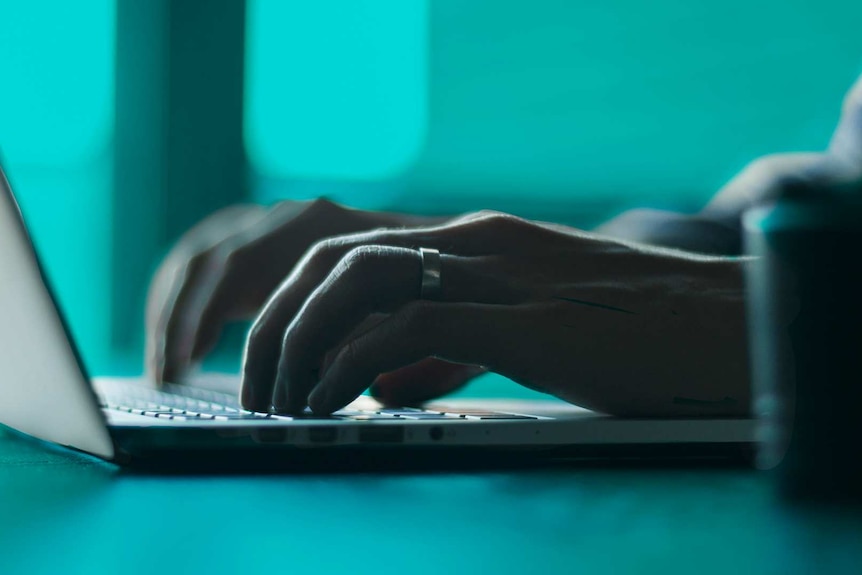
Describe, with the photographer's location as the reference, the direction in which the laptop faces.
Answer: facing away from the viewer and to the right of the viewer
